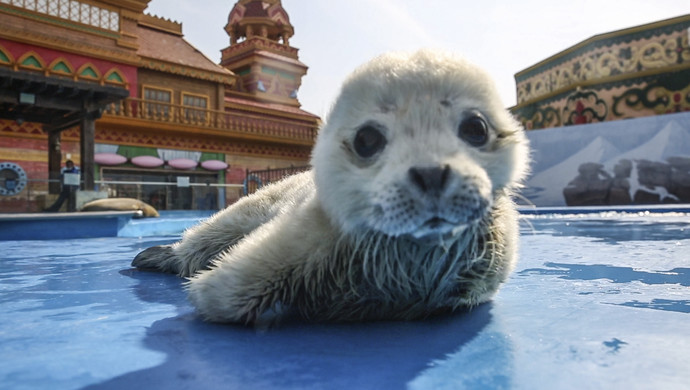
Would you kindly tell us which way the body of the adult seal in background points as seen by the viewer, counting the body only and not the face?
to the viewer's right

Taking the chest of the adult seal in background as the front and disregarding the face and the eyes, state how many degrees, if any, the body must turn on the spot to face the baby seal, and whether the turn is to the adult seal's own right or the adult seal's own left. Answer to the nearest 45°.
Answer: approximately 90° to the adult seal's own right

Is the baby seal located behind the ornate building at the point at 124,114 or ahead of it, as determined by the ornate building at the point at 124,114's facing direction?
ahead

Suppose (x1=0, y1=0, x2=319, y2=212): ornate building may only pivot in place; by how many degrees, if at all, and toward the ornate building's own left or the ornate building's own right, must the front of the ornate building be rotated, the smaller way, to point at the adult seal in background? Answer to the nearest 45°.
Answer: approximately 45° to the ornate building's own right

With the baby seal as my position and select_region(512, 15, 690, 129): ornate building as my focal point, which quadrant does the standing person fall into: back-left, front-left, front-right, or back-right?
front-left

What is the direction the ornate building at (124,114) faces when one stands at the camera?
facing the viewer and to the right of the viewer

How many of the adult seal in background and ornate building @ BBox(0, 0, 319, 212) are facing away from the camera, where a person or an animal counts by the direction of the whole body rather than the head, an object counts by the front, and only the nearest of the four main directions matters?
0
